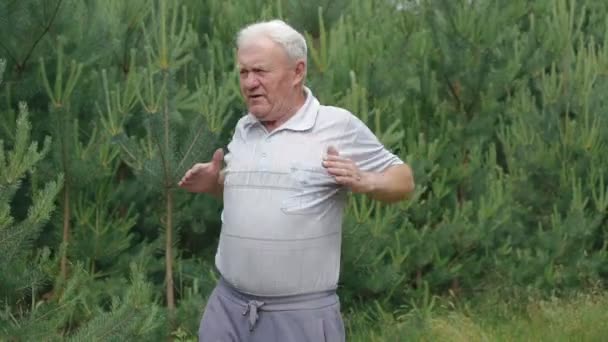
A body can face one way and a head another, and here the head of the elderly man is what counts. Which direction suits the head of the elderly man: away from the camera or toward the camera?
toward the camera

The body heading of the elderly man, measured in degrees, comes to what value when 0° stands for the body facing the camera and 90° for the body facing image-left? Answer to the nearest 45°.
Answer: approximately 45°
